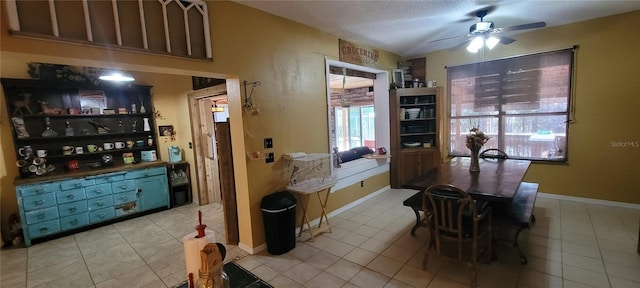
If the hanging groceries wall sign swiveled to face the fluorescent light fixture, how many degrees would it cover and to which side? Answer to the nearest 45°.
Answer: approximately 135° to its right

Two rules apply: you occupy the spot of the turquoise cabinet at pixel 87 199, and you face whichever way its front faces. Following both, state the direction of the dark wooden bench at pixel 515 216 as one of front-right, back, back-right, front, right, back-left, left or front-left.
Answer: front

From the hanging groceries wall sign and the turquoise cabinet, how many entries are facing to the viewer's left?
0

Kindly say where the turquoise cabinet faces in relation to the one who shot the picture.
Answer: facing the viewer and to the right of the viewer

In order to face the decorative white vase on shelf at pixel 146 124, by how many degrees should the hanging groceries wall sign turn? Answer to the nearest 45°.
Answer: approximately 135° to its right
